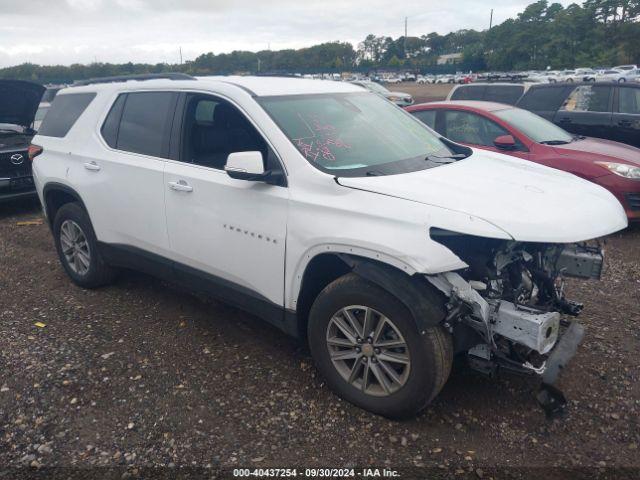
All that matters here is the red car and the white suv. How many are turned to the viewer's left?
0

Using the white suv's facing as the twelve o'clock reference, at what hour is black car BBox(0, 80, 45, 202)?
The black car is roughly at 6 o'clock from the white suv.

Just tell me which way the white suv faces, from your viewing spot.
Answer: facing the viewer and to the right of the viewer

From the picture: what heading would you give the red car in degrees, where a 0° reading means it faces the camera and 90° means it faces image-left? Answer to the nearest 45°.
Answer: approximately 315°

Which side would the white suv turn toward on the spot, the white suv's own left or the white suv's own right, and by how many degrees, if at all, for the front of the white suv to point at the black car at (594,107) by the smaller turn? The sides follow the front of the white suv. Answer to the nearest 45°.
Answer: approximately 90° to the white suv's own left

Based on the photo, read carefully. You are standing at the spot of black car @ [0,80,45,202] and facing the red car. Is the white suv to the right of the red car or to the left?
right

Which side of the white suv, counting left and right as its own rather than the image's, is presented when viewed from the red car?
left

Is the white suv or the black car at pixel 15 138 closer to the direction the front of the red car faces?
the white suv

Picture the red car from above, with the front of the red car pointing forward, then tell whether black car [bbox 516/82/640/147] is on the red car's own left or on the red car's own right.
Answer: on the red car's own left

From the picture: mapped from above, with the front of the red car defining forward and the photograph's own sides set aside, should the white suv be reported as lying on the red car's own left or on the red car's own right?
on the red car's own right
